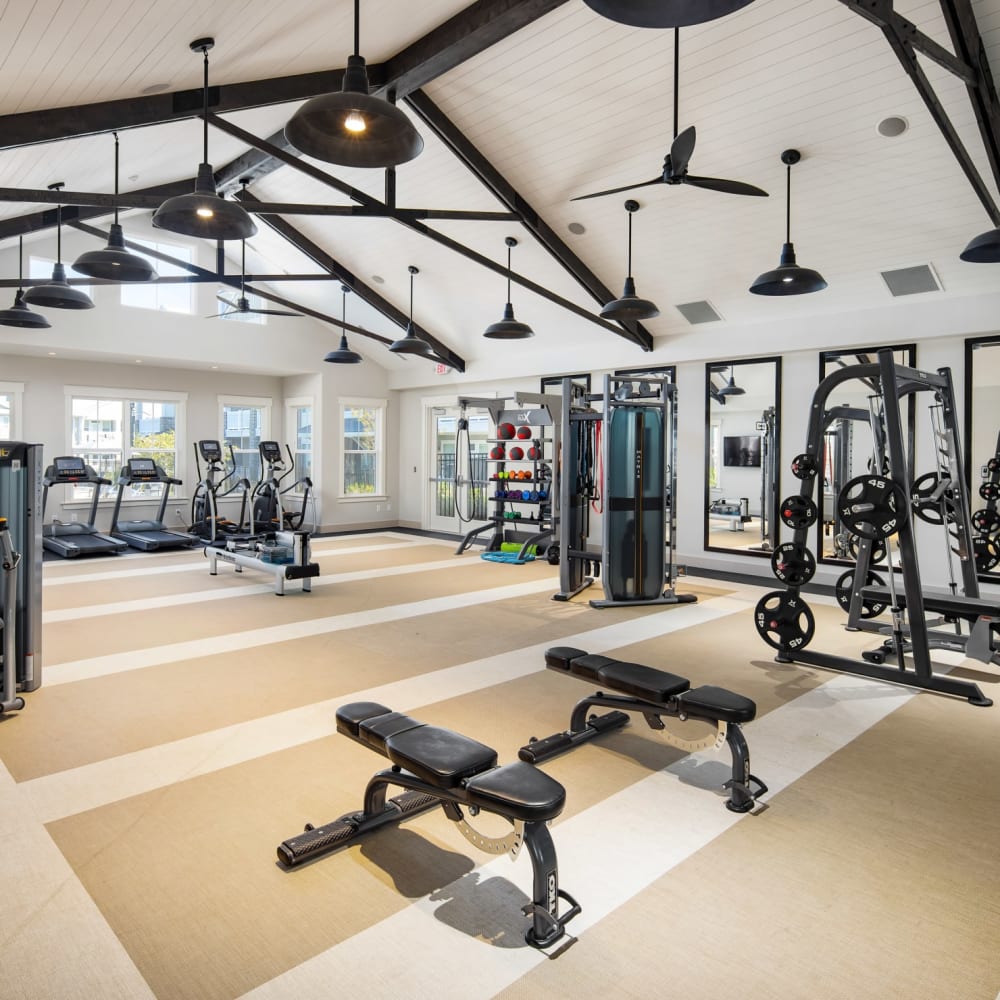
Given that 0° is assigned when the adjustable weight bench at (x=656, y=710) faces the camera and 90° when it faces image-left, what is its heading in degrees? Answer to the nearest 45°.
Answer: approximately 315°

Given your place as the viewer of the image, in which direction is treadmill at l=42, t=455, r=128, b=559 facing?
facing away from the viewer and to the left of the viewer

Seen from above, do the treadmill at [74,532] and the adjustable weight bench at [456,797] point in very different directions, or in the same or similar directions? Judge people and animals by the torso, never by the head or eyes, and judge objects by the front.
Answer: very different directions

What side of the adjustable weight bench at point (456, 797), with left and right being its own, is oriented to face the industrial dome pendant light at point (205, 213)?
back

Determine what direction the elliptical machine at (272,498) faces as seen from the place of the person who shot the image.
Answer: facing away from the viewer and to the left of the viewer

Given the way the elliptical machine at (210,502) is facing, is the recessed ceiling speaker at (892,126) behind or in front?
behind

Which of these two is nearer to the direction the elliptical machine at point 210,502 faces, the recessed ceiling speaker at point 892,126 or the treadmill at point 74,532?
the treadmill

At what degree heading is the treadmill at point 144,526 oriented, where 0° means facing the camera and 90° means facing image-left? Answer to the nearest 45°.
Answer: approximately 135°

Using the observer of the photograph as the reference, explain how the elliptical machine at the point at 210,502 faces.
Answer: facing away from the viewer and to the left of the viewer

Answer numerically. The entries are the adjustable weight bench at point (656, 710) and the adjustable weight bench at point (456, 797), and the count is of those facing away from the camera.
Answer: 0
